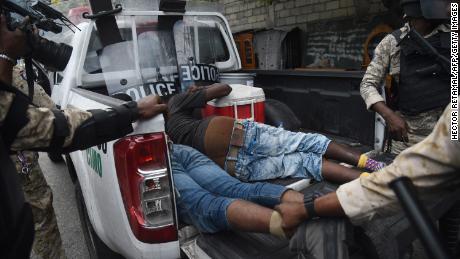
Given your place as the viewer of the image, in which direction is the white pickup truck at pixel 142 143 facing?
facing away from the viewer and to the left of the viewer
